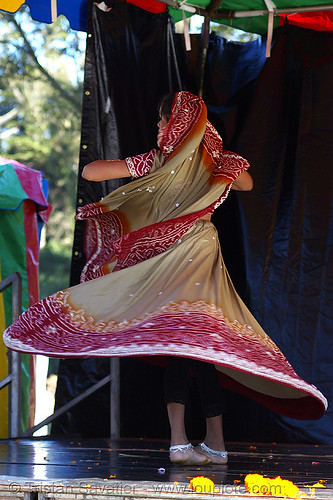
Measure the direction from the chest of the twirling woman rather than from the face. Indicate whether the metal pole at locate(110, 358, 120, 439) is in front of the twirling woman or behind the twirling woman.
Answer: in front

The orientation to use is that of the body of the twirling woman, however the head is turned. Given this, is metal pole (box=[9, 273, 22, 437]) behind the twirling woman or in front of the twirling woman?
in front

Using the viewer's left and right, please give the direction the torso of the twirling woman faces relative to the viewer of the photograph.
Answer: facing away from the viewer and to the left of the viewer
